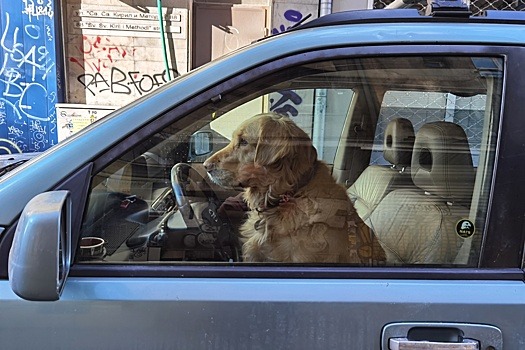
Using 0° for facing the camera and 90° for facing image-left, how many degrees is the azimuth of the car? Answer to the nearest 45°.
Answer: approximately 90°

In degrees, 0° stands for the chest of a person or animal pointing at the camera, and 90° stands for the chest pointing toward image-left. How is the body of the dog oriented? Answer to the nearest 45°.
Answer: approximately 90°
